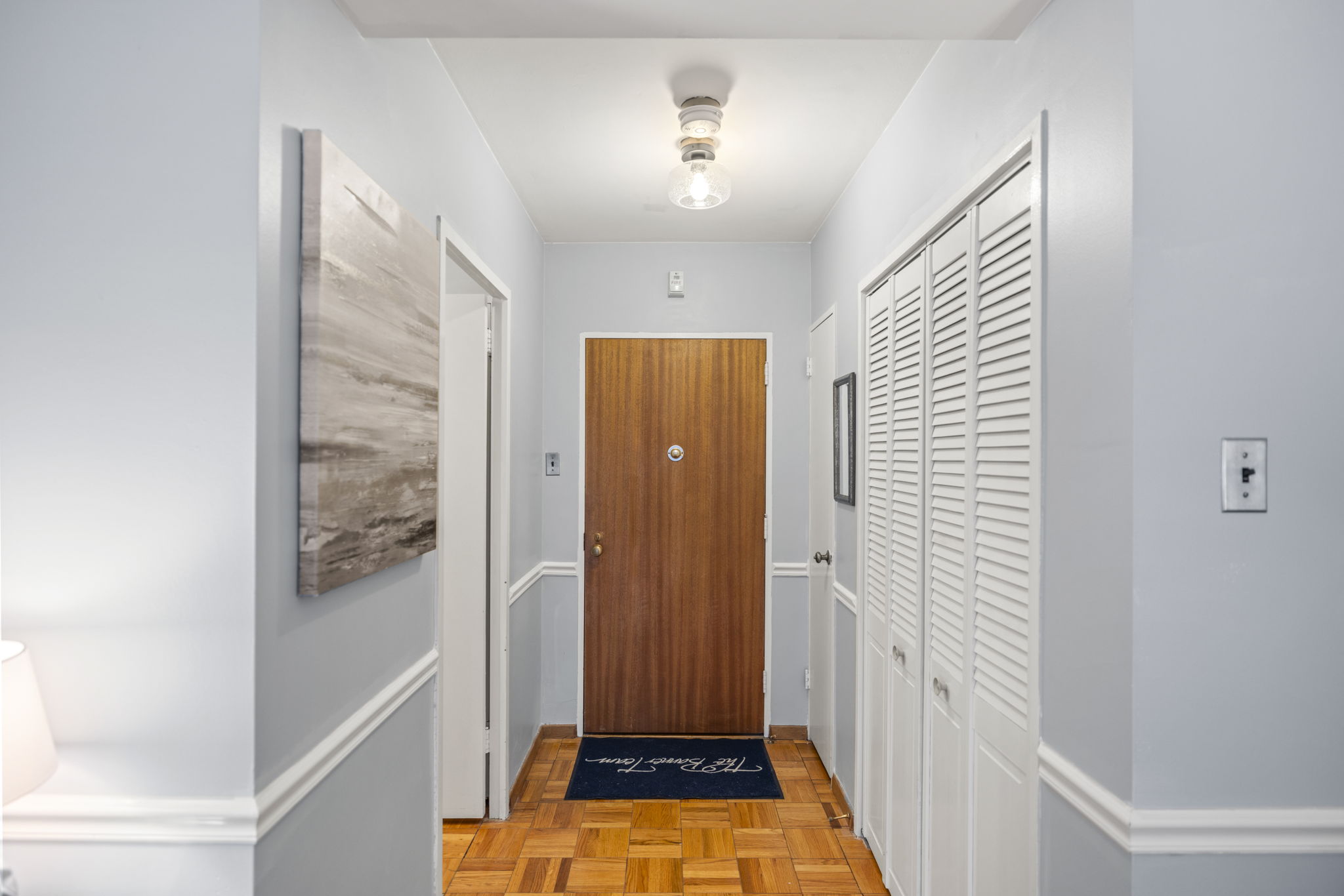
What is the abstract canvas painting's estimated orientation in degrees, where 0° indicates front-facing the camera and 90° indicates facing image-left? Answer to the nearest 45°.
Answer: approximately 315°

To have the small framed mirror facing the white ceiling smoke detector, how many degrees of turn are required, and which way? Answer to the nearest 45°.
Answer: approximately 45° to its left

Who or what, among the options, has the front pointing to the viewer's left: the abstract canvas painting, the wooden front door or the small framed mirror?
the small framed mirror

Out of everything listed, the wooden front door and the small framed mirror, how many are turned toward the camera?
1

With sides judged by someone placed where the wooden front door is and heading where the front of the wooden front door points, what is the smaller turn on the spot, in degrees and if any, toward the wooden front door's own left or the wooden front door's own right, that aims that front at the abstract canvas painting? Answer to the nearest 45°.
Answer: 0° — it already faces it

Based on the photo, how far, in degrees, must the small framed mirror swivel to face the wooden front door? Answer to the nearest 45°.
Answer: approximately 45° to its right

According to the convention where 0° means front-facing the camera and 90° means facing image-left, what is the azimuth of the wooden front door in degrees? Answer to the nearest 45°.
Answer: approximately 0°

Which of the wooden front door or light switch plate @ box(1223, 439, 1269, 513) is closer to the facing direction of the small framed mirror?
the wooden front door

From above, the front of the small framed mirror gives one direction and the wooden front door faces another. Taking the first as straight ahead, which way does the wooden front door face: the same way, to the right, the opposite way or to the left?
to the left

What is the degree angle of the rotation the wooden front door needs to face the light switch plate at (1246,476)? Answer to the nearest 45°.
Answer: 0° — it already faces it

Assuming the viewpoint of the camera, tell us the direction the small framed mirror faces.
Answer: facing to the left of the viewer
